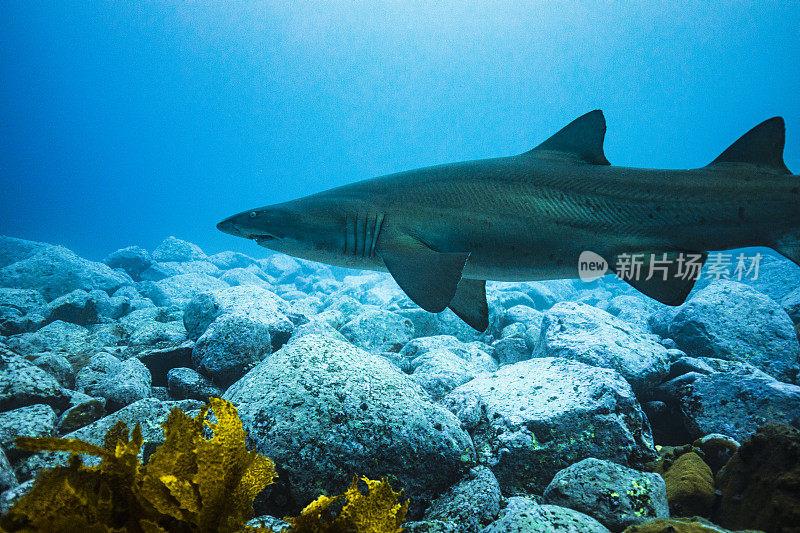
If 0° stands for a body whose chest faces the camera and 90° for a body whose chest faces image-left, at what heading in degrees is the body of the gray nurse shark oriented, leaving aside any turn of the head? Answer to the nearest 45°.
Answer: approximately 90°

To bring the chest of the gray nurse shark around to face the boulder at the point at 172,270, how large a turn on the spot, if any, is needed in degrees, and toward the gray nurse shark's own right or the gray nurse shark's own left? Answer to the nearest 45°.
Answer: approximately 45° to the gray nurse shark's own right
